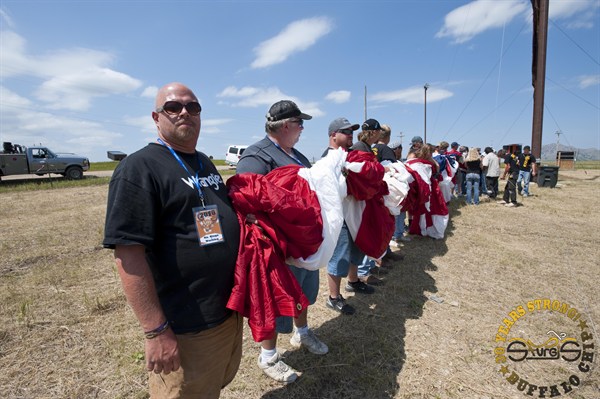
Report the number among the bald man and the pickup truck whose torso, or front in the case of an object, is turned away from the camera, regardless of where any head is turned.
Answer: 0

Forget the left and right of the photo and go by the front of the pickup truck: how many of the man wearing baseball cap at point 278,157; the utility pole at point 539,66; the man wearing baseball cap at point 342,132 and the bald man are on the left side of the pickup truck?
0

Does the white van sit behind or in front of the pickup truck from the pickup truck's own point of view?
in front

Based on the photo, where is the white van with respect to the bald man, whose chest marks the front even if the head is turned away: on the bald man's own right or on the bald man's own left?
on the bald man's own left

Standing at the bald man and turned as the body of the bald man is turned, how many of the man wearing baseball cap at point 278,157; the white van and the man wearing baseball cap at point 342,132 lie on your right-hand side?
0

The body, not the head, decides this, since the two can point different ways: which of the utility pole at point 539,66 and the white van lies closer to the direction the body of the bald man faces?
the utility pole

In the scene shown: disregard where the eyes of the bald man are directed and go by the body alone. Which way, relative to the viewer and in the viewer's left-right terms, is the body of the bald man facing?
facing the viewer and to the right of the viewer

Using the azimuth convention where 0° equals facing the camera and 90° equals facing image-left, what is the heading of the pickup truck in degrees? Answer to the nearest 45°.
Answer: approximately 270°

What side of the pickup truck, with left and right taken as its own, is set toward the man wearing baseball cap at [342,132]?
right

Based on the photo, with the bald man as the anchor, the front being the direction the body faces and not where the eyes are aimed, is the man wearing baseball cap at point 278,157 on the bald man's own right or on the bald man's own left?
on the bald man's own left

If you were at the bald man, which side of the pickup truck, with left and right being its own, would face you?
right
